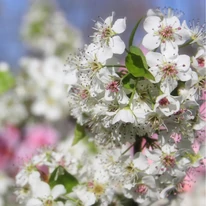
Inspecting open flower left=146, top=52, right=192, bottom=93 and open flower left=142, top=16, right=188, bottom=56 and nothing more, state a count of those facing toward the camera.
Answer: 2

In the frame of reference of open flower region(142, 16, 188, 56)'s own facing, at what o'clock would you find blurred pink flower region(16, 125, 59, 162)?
The blurred pink flower is roughly at 5 o'clock from the open flower.

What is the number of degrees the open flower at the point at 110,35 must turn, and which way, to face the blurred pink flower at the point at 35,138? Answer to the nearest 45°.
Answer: approximately 135° to its right

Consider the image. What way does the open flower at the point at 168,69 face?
toward the camera

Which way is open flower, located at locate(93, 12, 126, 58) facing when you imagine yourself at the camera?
facing the viewer and to the left of the viewer
